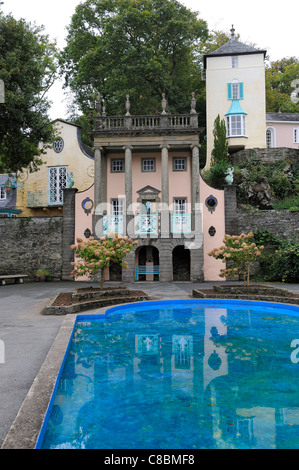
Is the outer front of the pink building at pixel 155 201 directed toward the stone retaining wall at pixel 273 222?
no

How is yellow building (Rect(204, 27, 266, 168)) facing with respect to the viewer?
toward the camera

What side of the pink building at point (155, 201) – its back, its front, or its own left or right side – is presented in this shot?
front

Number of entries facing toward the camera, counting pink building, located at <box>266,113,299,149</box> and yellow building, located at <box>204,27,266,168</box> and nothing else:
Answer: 2

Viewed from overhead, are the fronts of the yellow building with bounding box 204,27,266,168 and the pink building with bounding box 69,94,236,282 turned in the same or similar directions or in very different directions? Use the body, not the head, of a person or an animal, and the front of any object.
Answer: same or similar directions

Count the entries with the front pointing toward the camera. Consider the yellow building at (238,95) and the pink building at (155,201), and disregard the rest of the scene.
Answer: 2

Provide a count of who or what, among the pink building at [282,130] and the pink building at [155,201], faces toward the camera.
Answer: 2

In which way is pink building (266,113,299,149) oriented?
toward the camera

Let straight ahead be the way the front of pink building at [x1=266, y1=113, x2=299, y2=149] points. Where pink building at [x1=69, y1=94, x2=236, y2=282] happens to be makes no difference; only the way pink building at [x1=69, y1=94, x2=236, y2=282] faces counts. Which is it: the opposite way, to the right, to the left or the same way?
the same way

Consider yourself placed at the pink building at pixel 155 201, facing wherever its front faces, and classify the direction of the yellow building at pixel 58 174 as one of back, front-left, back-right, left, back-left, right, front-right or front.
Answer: back-right

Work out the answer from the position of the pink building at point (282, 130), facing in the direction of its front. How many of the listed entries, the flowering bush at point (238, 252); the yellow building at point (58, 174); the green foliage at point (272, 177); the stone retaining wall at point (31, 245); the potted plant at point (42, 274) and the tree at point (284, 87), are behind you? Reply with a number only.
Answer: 1

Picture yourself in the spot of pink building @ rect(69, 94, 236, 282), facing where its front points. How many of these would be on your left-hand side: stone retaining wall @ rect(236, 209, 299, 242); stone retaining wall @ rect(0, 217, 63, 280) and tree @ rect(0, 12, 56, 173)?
1

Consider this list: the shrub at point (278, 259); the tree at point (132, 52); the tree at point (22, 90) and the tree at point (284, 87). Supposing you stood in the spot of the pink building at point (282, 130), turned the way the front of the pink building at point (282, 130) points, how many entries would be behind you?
1

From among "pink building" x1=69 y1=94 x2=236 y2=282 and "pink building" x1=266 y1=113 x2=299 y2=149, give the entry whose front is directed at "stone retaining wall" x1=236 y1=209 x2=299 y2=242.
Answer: "pink building" x1=266 y1=113 x2=299 y2=149

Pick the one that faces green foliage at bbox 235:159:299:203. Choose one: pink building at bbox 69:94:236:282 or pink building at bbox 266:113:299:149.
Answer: pink building at bbox 266:113:299:149

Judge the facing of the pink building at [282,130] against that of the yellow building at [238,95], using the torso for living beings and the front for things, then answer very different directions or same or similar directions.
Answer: same or similar directions

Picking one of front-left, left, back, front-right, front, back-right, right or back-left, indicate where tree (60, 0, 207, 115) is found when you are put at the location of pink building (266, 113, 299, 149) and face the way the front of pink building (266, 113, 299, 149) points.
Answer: front-right

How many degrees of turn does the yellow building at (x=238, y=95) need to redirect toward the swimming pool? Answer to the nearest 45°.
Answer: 0° — it already faces it
